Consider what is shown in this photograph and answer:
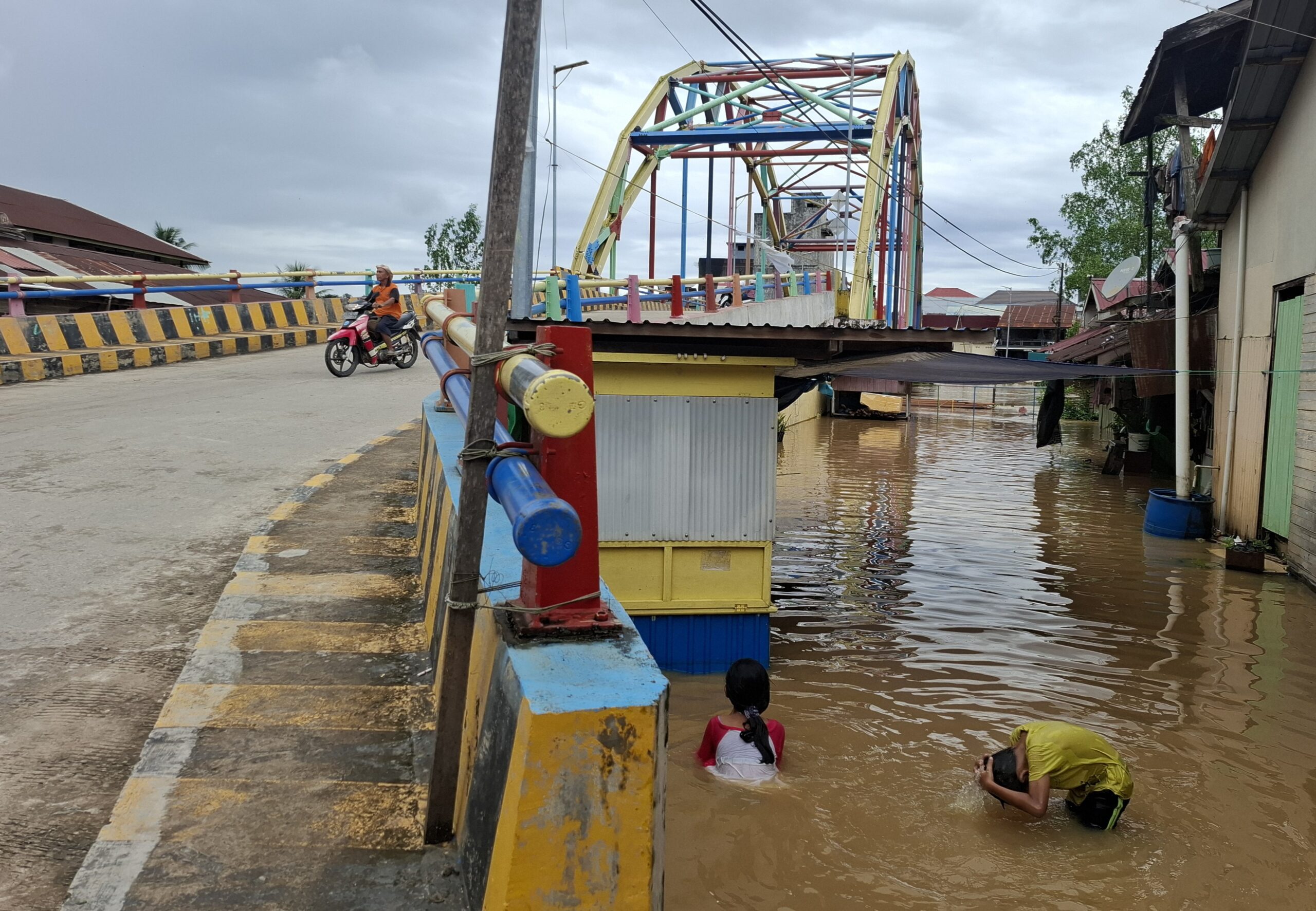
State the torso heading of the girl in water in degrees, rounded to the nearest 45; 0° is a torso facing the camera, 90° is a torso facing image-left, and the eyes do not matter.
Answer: approximately 180°

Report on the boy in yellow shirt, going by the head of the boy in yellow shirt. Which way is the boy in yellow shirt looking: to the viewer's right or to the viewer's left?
to the viewer's left

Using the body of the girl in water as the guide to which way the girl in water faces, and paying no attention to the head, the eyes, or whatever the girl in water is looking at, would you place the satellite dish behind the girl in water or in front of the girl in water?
in front

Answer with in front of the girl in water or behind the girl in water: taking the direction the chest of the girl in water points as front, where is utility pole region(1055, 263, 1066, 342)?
in front

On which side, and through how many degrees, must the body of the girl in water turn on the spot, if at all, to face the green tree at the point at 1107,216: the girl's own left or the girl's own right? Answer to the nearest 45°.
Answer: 0° — they already face it

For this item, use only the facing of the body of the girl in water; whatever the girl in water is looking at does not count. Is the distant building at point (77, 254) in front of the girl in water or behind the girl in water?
in front

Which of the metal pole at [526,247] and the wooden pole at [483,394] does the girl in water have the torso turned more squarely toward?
the metal pole

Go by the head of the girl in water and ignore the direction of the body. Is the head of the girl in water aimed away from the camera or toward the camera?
away from the camera

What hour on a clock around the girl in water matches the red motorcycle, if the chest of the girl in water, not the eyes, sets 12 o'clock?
The red motorcycle is roughly at 11 o'clock from the girl in water.

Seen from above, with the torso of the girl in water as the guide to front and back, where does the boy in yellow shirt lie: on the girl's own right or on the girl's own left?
on the girl's own right

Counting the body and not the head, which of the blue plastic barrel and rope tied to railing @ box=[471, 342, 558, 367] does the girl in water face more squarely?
the blue plastic barrel

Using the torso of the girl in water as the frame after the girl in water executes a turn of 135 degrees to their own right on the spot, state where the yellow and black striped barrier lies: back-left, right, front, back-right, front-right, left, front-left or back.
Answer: back
